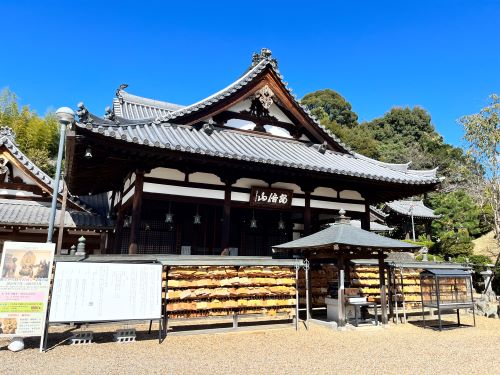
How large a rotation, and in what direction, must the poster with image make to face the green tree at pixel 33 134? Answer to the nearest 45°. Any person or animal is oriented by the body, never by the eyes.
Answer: approximately 180°

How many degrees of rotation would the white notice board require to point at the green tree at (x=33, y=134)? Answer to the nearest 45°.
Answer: approximately 180°

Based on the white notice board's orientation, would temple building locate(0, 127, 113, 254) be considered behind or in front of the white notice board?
behind

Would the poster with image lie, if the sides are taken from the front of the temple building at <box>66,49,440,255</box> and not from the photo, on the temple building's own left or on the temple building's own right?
on the temple building's own right

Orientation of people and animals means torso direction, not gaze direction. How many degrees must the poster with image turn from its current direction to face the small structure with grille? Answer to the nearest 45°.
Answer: approximately 90° to its left

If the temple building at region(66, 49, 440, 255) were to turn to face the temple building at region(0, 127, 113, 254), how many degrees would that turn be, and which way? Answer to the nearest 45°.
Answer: approximately 135° to its right

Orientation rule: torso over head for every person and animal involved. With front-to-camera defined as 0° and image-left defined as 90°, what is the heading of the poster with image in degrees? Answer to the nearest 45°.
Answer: approximately 0°

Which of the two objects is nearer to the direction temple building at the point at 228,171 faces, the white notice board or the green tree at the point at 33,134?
the white notice board

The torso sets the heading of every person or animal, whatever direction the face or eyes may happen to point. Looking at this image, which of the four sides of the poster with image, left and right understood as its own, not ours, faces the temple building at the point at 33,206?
back

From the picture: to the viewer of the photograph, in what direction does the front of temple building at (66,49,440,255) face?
facing the viewer and to the right of the viewer

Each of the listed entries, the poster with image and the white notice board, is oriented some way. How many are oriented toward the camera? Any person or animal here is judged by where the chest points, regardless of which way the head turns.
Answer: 2

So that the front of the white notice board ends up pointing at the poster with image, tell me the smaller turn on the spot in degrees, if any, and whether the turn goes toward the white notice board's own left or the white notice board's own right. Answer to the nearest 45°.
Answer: approximately 90° to the white notice board's own right
